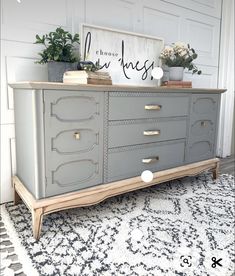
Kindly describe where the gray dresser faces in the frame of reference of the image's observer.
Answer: facing the viewer and to the right of the viewer

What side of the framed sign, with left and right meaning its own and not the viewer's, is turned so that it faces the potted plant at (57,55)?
right

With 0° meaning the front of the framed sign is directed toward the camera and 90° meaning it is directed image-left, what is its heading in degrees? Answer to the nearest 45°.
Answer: approximately 315°
